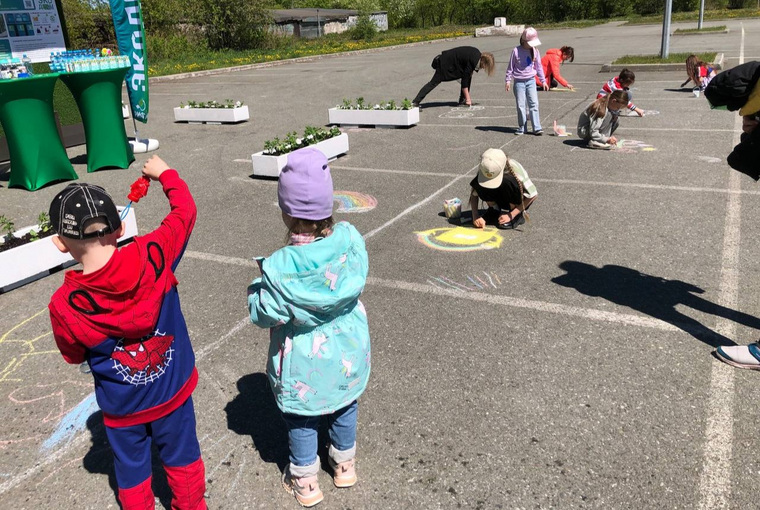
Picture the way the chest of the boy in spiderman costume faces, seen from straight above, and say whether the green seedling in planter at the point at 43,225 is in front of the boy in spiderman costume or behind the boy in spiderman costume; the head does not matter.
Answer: in front

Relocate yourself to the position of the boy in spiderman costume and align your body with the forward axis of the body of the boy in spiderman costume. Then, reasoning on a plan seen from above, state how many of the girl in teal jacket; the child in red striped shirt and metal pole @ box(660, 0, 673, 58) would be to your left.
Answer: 0

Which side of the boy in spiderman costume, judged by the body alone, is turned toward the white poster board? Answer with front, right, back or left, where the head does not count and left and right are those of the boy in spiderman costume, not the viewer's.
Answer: front

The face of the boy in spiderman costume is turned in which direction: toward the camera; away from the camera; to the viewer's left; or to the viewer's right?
away from the camera

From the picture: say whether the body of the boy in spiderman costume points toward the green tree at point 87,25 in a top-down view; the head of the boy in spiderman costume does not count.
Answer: yes

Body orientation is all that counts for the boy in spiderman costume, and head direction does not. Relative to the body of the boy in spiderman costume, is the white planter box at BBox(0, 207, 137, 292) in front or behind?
in front

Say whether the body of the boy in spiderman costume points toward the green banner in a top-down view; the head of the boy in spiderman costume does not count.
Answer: yes

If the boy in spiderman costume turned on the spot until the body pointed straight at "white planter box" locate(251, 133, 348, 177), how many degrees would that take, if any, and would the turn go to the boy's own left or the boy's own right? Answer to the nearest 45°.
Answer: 0° — they already face it

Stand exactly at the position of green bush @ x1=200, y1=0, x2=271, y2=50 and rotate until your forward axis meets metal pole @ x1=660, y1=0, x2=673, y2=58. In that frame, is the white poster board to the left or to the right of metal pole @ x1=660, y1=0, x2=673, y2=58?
right

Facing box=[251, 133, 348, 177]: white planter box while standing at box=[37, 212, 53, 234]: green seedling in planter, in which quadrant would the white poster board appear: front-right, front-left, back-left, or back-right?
front-left

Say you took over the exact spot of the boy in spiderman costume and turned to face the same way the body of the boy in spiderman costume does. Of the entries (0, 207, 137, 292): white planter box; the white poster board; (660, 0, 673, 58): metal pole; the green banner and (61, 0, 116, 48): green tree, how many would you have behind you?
0

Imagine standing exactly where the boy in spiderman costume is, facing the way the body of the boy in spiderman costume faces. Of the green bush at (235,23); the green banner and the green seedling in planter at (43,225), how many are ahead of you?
3

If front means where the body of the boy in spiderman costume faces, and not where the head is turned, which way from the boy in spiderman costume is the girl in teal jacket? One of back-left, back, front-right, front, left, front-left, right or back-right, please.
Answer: right

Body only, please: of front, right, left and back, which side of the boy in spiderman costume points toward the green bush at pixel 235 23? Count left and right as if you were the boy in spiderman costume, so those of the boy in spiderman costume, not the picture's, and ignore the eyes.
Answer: front

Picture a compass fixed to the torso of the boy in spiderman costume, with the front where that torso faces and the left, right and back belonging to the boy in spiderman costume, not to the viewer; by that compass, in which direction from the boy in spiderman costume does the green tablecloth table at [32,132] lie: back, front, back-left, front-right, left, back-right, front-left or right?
front

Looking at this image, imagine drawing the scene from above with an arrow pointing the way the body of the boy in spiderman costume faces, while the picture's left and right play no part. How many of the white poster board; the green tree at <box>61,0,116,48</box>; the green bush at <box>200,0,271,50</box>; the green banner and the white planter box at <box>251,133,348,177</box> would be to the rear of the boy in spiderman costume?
0

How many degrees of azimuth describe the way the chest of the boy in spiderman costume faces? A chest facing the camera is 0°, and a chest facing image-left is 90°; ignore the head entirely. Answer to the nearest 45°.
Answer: approximately 180°

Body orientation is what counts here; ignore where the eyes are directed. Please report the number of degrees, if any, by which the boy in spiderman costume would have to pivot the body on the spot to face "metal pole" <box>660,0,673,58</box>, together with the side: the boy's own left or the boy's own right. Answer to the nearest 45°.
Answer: approximately 45° to the boy's own right

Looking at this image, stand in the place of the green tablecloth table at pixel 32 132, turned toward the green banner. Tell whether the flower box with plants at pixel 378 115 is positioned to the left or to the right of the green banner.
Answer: right
